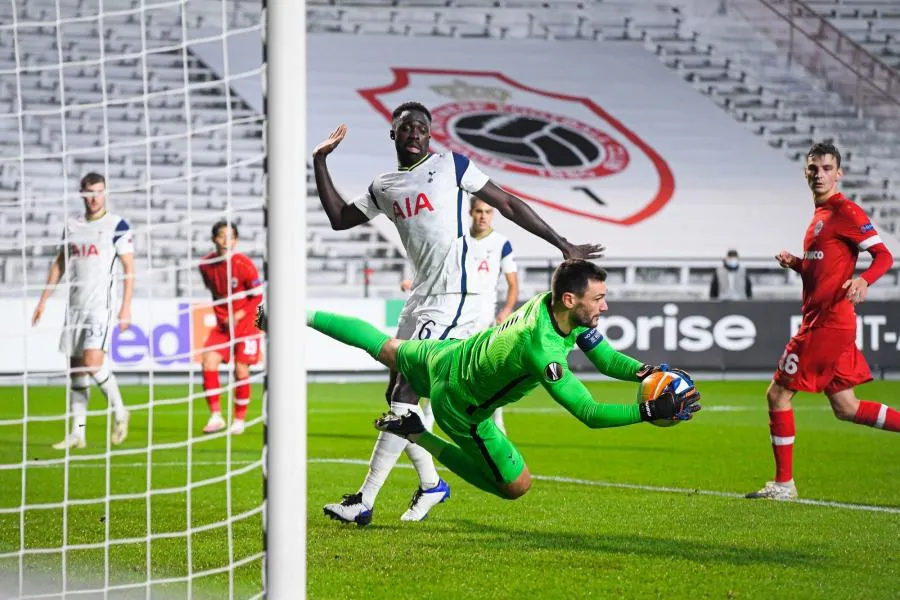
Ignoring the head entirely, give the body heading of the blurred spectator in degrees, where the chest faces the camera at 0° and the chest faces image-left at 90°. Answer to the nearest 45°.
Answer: approximately 0°

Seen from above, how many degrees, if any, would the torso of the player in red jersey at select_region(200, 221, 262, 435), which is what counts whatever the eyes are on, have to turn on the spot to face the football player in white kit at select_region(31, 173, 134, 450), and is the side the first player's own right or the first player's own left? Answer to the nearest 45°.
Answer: approximately 45° to the first player's own right

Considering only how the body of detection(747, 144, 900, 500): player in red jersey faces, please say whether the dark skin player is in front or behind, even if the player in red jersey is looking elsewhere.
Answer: in front

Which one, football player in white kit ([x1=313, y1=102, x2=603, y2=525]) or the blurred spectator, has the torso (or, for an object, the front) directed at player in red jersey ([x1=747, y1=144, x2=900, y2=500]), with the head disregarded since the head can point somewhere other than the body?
the blurred spectator

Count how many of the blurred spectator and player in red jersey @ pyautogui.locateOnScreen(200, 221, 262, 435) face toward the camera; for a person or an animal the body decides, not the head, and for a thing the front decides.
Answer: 2

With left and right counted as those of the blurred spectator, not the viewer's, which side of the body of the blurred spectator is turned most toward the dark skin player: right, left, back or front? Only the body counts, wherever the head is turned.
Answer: front

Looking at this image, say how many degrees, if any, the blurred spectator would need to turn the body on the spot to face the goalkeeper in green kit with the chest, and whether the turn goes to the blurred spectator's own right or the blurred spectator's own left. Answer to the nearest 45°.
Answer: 0° — they already face them

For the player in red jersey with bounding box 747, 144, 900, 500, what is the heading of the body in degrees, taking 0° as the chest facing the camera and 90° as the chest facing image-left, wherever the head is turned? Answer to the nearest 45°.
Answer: approximately 45°

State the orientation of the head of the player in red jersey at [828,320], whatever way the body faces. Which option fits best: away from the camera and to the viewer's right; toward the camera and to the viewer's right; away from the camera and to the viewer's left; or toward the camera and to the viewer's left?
toward the camera and to the viewer's left
